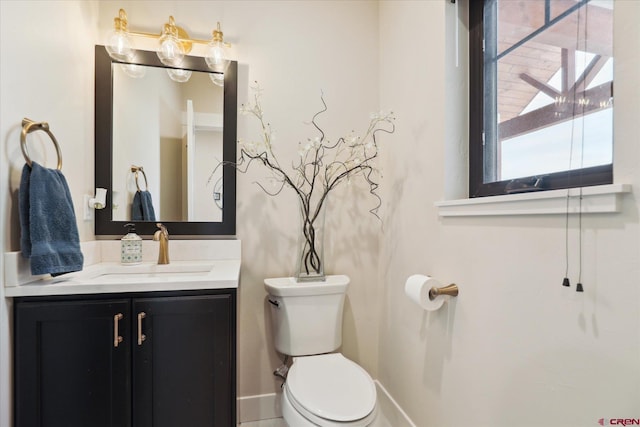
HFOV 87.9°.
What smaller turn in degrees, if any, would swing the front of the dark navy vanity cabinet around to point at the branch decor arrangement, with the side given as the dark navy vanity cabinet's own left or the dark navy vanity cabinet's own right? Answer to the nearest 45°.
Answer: approximately 90° to the dark navy vanity cabinet's own left

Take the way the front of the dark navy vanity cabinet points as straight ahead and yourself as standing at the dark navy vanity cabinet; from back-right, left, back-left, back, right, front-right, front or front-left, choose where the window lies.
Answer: front-left

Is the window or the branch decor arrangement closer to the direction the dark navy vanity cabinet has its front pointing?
the window

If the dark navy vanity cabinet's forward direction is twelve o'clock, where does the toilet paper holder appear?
The toilet paper holder is roughly at 10 o'clock from the dark navy vanity cabinet.

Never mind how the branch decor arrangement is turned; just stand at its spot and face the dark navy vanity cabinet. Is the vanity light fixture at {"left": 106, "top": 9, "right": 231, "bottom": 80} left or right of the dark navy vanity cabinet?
right

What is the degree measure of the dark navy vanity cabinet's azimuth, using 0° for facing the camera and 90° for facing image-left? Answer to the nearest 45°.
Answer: approximately 0°
